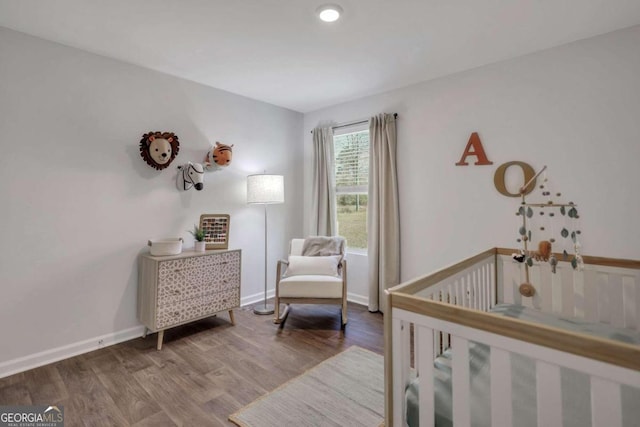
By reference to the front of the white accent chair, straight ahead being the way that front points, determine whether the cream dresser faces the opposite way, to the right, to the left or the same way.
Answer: to the left

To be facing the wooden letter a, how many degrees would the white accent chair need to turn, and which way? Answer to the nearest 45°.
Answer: approximately 90° to its left

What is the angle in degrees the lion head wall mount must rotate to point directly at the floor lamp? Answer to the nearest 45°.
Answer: approximately 45° to its left

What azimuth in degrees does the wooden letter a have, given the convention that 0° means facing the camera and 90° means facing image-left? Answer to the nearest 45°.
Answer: approximately 0°

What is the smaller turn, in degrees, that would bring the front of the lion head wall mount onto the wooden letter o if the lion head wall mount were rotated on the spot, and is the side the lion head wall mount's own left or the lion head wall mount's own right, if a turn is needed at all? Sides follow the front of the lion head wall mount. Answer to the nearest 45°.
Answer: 0° — it already faces it

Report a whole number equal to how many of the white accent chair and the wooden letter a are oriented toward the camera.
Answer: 2

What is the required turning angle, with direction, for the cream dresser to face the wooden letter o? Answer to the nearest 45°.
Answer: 0° — it already faces it

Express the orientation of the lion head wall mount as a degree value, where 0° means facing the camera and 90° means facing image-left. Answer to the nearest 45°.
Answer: approximately 315°

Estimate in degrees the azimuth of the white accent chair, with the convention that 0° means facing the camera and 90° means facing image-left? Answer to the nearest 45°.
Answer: approximately 0°

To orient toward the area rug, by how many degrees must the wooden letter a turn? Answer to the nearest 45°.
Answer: approximately 45° to its right

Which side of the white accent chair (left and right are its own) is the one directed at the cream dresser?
right
